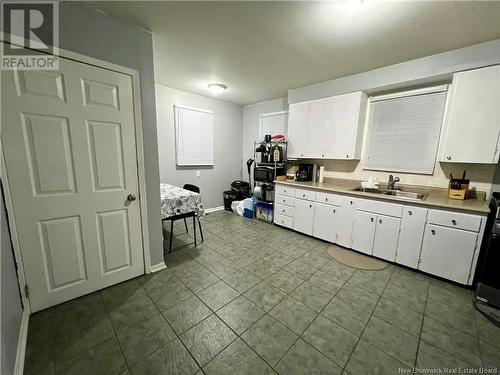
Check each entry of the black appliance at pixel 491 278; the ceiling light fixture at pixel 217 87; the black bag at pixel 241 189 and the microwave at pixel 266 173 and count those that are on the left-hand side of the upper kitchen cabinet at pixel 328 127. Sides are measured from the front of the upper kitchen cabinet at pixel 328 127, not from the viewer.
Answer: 1

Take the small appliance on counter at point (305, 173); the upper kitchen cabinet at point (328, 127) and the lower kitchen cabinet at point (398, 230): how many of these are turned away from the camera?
0

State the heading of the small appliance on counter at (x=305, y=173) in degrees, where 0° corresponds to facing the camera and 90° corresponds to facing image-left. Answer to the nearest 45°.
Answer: approximately 45°

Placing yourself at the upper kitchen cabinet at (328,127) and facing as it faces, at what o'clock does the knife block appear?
The knife block is roughly at 8 o'clock from the upper kitchen cabinet.

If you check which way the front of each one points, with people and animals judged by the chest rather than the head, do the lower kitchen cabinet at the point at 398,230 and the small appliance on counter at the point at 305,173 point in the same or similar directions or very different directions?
same or similar directions

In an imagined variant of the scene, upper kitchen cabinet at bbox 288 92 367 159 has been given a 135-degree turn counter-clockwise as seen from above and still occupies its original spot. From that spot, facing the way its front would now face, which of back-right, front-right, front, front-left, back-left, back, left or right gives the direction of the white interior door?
back-right

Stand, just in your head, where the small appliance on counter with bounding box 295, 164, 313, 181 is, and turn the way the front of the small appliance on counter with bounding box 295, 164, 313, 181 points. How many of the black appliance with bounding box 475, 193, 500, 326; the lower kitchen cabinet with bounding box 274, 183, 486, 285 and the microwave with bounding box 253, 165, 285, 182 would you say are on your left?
2

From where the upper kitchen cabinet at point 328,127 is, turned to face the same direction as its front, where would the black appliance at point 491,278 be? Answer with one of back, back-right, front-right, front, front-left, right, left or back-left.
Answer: left

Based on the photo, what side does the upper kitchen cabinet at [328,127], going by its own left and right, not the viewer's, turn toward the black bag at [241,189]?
right

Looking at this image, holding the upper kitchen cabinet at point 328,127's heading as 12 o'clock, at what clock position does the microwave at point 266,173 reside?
The microwave is roughly at 2 o'clock from the upper kitchen cabinet.

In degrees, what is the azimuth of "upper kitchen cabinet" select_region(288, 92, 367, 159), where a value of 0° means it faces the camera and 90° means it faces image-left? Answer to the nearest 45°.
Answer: approximately 45°

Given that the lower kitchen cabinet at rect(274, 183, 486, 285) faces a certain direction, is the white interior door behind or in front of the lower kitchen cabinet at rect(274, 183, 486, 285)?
in front

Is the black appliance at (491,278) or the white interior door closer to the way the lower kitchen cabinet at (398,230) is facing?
the white interior door

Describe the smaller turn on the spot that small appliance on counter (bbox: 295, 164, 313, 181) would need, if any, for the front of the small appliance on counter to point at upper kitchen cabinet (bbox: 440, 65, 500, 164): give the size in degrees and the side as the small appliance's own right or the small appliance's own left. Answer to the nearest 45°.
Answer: approximately 90° to the small appliance's own left

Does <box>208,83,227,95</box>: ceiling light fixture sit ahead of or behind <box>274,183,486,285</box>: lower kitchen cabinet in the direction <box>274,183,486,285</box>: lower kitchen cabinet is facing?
ahead

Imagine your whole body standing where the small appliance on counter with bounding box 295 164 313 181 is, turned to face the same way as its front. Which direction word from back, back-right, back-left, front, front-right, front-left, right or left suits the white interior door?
front

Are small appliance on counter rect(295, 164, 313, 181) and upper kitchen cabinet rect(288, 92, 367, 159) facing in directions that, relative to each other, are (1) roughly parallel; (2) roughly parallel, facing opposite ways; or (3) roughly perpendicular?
roughly parallel

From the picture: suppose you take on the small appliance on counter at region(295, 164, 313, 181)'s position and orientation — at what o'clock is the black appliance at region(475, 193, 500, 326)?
The black appliance is roughly at 9 o'clock from the small appliance on counter.

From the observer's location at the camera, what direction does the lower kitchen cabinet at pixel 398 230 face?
facing the viewer and to the left of the viewer
